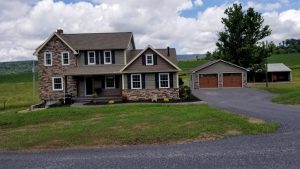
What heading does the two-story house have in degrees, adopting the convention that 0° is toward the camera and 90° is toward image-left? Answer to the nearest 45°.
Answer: approximately 0°
